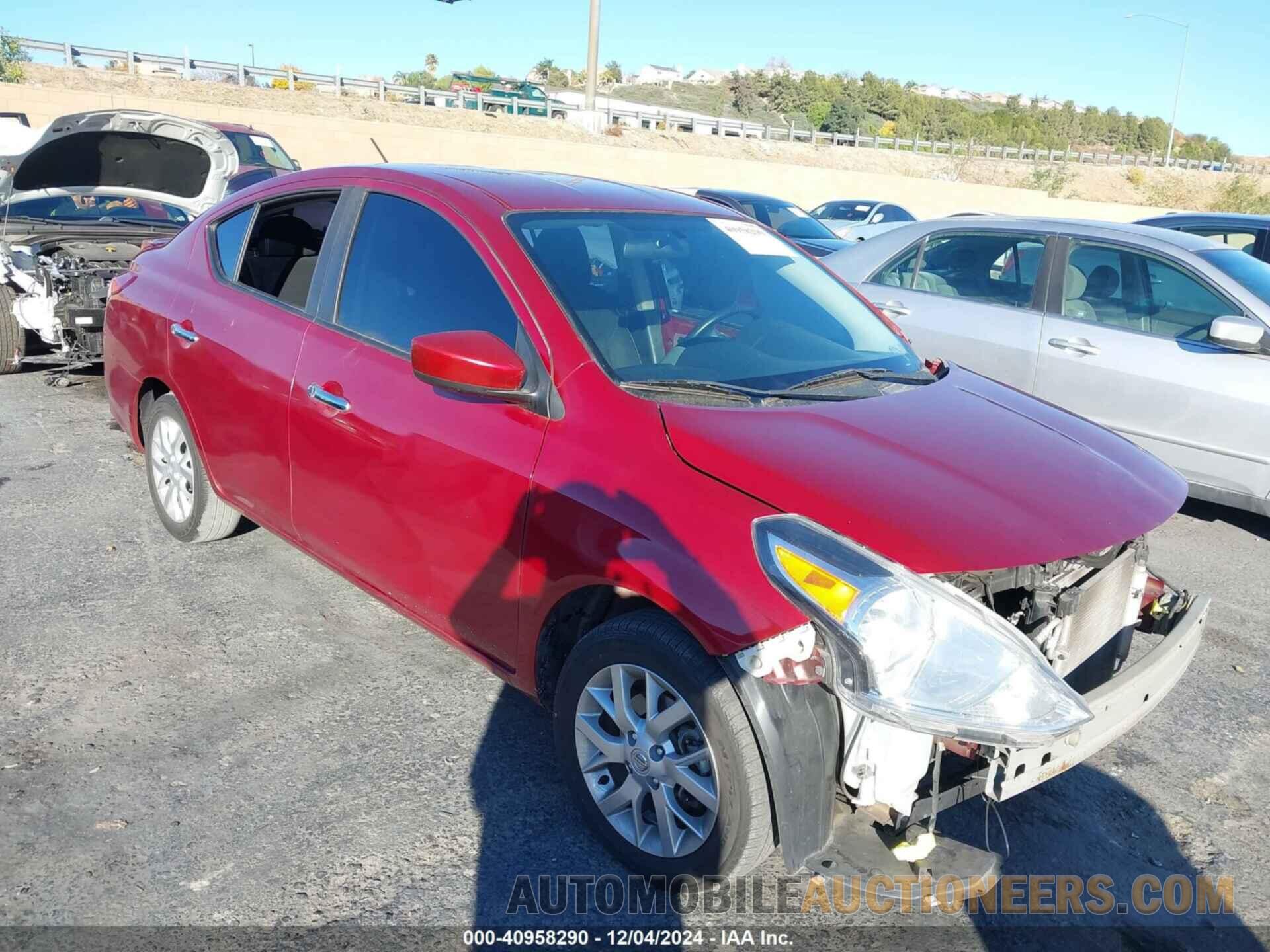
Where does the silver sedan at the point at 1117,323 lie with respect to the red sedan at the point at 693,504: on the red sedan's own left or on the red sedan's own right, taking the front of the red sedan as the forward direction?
on the red sedan's own left

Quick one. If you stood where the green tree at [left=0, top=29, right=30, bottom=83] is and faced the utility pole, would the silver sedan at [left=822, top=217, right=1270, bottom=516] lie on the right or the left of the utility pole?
right

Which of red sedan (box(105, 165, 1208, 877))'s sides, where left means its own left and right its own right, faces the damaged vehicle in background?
back

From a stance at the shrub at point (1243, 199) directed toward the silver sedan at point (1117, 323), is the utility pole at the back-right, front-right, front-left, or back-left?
front-right

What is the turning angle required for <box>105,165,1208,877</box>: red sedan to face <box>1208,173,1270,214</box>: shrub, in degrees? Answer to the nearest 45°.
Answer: approximately 90° to its left

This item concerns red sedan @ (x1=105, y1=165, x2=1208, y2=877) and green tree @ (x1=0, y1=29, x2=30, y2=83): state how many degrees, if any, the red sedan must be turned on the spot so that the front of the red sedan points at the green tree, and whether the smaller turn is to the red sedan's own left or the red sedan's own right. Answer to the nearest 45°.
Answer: approximately 180°

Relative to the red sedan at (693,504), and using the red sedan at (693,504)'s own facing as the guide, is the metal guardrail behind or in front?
behind

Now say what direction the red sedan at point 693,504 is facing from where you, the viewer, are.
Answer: facing the viewer and to the right of the viewer

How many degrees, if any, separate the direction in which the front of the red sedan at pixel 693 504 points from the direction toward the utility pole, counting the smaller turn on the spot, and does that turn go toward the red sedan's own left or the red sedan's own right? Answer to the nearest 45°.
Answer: approximately 135° to the red sedan's own left
